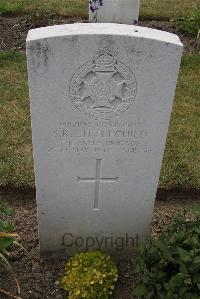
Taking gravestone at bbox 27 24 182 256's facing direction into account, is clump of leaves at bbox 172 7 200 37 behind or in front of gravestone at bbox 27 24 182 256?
behind

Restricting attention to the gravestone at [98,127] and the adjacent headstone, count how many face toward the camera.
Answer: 2

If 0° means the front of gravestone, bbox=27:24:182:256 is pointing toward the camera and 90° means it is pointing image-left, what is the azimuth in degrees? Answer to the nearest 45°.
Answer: approximately 0°

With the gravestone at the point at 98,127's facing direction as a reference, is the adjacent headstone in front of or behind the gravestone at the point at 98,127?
behind
